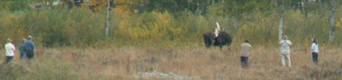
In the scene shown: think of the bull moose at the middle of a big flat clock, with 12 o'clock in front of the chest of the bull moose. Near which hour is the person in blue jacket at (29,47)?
The person in blue jacket is roughly at 11 o'clock from the bull moose.

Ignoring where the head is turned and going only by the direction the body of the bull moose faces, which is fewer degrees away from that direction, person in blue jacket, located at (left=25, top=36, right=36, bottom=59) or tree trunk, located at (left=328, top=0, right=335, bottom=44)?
the person in blue jacket

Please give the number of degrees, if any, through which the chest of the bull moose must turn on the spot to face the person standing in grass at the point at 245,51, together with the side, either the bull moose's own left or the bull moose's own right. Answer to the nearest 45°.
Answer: approximately 90° to the bull moose's own left

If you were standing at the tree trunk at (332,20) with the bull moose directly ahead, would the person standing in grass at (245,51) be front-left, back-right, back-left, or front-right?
front-left

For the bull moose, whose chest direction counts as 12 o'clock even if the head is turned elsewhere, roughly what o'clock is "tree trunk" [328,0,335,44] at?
The tree trunk is roughly at 5 o'clock from the bull moose.

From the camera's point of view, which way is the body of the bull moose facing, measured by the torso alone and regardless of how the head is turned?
to the viewer's left

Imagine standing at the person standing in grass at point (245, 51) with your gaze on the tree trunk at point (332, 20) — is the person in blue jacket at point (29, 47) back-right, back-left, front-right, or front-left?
back-left

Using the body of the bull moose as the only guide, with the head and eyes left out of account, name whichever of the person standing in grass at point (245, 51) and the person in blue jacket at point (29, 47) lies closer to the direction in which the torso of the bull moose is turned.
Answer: the person in blue jacket

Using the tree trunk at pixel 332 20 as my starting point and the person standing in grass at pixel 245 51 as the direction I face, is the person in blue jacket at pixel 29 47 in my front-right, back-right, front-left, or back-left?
front-right

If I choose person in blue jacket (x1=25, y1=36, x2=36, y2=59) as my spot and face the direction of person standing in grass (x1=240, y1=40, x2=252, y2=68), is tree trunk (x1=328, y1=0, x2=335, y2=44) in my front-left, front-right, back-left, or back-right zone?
front-left
